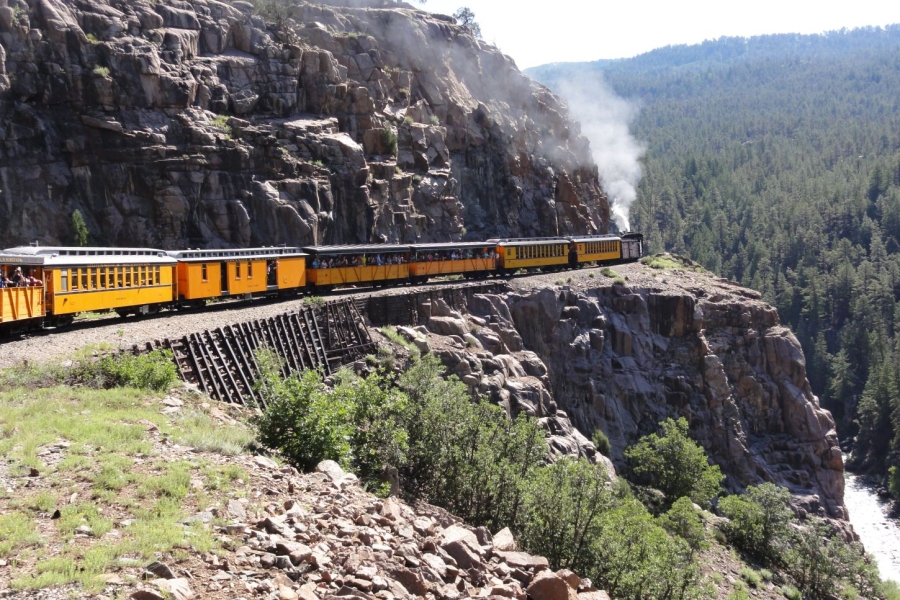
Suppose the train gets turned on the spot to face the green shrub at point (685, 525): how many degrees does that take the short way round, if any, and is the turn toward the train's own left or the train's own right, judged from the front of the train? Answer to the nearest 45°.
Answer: approximately 45° to the train's own right

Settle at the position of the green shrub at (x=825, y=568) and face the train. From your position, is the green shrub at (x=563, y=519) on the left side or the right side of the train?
left

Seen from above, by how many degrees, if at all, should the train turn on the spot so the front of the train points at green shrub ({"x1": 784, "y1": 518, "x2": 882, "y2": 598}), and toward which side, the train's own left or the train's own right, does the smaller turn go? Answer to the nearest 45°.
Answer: approximately 45° to the train's own right

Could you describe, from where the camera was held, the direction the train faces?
facing away from the viewer and to the right of the viewer

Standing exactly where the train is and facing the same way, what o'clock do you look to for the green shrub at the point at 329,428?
The green shrub is roughly at 4 o'clock from the train.
